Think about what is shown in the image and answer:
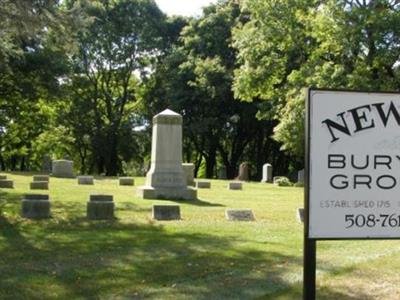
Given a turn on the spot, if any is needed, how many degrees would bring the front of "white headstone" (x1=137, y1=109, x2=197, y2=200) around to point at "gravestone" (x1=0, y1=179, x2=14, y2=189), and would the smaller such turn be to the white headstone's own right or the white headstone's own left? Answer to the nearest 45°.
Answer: approximately 90° to the white headstone's own right

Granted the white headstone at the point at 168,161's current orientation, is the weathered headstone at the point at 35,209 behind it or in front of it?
in front

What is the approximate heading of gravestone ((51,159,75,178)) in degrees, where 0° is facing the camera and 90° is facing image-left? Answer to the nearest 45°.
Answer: approximately 0°

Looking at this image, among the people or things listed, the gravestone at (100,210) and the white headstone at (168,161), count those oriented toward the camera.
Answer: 2

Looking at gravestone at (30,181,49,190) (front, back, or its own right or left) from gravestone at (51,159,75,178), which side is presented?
back

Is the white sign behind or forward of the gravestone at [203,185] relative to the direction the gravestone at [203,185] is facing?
forward

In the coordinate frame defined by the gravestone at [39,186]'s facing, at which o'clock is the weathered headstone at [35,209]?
The weathered headstone is roughly at 12 o'clock from the gravestone.

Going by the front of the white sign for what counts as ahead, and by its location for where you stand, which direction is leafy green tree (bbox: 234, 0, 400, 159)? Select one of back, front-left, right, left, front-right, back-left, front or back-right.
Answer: back

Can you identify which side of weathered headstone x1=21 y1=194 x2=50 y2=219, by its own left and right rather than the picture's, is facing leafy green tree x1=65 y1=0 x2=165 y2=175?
back

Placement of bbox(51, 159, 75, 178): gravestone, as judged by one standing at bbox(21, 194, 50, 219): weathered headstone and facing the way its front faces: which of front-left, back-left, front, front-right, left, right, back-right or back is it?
back
